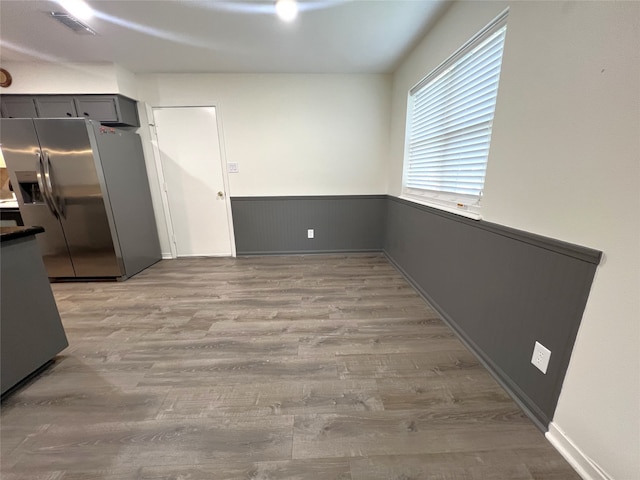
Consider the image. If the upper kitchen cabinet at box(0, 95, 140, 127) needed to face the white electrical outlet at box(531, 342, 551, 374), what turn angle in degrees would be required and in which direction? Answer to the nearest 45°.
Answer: approximately 45° to its left

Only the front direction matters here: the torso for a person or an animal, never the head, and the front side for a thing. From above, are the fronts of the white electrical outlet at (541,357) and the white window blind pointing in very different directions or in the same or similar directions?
same or similar directions

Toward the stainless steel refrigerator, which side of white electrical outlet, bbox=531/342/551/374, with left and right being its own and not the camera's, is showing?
front

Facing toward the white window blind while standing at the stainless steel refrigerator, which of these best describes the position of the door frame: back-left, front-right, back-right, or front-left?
front-left

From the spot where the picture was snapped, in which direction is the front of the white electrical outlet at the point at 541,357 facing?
facing the viewer and to the left of the viewer

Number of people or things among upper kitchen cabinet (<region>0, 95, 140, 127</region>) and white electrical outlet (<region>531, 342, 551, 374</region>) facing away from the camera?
0

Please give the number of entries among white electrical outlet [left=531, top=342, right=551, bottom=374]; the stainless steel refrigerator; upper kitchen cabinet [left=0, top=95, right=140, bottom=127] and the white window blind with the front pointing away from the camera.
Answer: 0

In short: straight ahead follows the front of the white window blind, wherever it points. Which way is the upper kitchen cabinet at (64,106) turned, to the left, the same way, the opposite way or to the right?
to the left

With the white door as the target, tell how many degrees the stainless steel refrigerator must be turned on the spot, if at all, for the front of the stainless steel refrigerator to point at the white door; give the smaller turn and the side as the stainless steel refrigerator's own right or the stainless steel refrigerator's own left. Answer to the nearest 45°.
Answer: approximately 135° to the stainless steel refrigerator's own left

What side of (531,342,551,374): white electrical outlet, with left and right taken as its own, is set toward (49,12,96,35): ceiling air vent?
front

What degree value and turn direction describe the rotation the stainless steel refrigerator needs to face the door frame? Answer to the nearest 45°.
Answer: approximately 135° to its left

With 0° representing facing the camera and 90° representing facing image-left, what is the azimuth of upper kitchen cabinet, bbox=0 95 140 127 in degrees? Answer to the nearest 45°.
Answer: approximately 45°

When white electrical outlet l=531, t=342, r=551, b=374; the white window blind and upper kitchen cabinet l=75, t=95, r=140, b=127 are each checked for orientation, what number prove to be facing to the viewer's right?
0

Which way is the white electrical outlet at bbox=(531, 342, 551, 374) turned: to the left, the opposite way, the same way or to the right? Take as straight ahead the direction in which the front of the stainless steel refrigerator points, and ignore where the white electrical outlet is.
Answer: to the right
